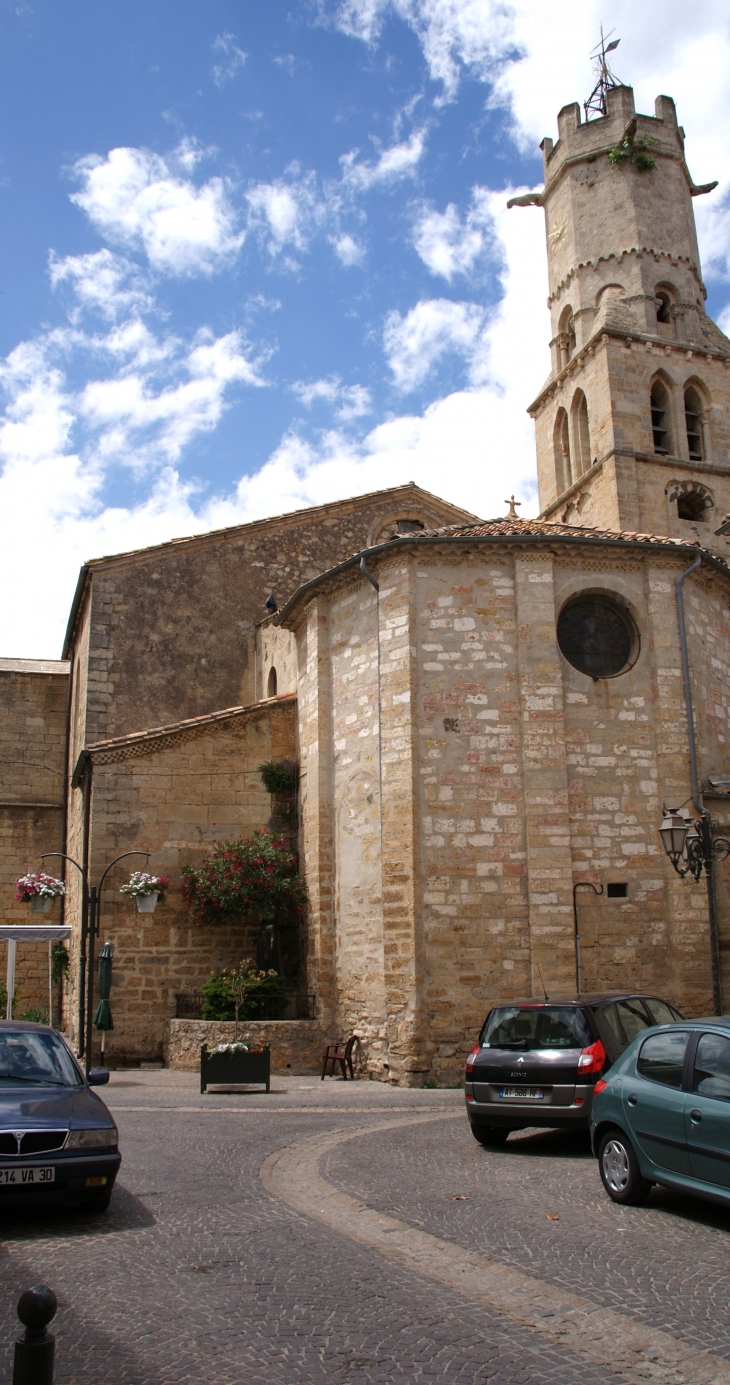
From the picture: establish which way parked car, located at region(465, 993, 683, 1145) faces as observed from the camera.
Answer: facing away from the viewer and to the right of the viewer

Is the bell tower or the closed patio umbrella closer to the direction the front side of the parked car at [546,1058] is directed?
the bell tower

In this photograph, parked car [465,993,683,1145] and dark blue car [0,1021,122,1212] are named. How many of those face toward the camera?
1

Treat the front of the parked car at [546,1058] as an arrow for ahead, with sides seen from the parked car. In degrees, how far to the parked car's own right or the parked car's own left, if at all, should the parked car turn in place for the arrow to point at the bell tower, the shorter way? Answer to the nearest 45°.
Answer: approximately 45° to the parked car's own left

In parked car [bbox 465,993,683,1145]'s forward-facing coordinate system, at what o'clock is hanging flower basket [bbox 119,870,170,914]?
The hanging flower basket is roughly at 9 o'clock from the parked car.

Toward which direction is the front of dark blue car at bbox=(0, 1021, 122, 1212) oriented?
toward the camera

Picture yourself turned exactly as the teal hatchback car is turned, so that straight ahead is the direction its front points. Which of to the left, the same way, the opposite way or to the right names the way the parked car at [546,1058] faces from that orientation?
to the left

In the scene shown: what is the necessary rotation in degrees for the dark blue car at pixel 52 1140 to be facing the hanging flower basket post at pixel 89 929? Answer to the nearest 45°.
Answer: approximately 180°

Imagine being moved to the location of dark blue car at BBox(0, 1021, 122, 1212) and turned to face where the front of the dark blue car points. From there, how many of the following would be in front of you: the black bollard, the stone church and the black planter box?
1

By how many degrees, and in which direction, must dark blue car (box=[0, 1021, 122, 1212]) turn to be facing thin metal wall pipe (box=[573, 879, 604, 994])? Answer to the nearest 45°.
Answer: approximately 135° to its left

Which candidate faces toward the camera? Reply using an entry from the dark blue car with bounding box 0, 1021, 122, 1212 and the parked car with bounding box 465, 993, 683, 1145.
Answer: the dark blue car

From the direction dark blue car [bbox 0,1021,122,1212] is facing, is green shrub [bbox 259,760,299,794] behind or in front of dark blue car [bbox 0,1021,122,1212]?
behind

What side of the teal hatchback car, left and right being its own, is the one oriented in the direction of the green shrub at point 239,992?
back

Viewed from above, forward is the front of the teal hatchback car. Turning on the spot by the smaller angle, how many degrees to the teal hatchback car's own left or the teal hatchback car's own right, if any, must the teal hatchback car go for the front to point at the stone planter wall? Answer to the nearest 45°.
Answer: approximately 180°
